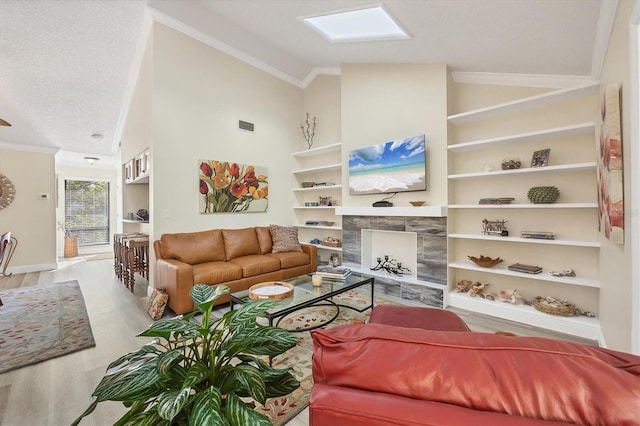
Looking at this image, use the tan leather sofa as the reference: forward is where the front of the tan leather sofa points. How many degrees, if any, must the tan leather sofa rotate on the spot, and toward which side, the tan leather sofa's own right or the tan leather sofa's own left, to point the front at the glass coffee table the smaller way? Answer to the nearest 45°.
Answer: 0° — it already faces it

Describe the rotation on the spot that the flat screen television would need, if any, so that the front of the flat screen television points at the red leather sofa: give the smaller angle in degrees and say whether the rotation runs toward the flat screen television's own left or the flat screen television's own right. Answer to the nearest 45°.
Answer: approximately 45° to the flat screen television's own left

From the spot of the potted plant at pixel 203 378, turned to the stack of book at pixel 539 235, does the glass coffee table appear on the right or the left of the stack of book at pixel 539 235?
left

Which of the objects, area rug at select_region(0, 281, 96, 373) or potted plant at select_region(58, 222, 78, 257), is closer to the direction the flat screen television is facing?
the area rug

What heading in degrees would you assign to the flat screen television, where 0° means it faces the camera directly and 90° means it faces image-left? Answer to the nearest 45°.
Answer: approximately 45°

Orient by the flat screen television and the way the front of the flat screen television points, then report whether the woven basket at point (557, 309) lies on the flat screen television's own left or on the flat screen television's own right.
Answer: on the flat screen television's own left

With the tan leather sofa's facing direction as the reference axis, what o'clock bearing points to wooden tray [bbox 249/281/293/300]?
The wooden tray is roughly at 1 o'clock from the tan leather sofa.

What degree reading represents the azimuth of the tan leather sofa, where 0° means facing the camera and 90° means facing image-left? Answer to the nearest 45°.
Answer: approximately 315°

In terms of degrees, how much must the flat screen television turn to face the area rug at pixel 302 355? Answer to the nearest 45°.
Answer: approximately 45° to its left

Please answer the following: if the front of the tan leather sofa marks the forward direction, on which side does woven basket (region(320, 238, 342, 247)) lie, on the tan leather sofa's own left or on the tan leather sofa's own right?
on the tan leather sofa's own left

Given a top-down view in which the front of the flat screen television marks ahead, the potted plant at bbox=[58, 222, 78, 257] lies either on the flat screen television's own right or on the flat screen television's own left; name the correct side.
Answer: on the flat screen television's own right

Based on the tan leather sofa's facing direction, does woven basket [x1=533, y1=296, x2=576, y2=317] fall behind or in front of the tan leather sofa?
in front

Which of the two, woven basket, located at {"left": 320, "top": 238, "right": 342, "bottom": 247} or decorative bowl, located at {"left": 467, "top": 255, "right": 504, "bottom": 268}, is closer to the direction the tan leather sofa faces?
the decorative bowl
